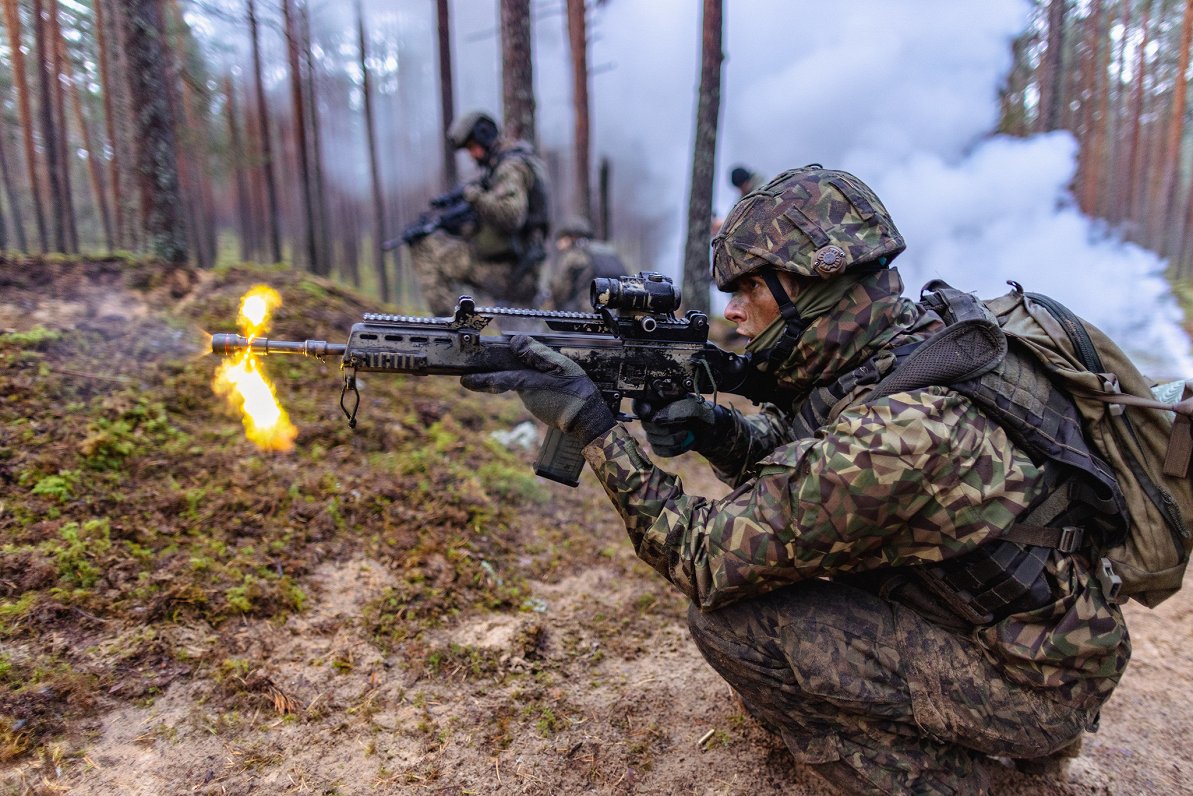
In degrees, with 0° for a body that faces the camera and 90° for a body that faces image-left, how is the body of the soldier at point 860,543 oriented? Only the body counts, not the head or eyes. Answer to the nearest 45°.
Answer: approximately 90°

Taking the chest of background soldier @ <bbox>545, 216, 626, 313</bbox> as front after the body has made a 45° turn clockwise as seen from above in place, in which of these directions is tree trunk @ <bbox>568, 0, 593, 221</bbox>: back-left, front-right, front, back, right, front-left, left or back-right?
front-right

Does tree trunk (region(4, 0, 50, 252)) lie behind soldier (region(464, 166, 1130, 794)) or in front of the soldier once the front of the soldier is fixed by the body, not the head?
in front

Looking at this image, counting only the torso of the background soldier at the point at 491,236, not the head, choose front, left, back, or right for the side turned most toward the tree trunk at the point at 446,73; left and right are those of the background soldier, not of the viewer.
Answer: right

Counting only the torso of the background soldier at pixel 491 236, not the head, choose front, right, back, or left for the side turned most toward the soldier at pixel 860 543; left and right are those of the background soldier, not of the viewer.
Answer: left

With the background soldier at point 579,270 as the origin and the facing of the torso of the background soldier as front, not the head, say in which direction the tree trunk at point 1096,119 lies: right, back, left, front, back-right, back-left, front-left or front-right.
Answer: back-right

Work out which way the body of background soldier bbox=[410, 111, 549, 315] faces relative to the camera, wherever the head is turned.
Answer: to the viewer's left

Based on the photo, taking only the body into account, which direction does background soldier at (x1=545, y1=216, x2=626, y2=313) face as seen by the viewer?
to the viewer's left

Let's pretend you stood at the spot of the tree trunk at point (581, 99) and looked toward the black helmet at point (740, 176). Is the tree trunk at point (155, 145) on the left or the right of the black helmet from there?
right

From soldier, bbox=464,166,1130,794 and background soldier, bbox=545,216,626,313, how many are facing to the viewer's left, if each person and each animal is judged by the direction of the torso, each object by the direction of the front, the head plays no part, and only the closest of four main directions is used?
2

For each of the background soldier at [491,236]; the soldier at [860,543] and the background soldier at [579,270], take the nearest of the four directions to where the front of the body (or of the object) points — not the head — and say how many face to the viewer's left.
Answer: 3

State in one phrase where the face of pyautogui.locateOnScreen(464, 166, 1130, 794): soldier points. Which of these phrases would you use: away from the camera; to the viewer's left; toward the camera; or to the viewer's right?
to the viewer's left
